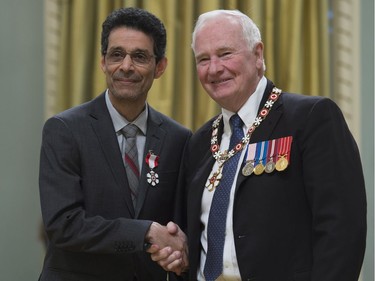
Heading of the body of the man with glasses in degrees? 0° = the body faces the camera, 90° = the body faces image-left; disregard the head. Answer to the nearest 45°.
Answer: approximately 315°
